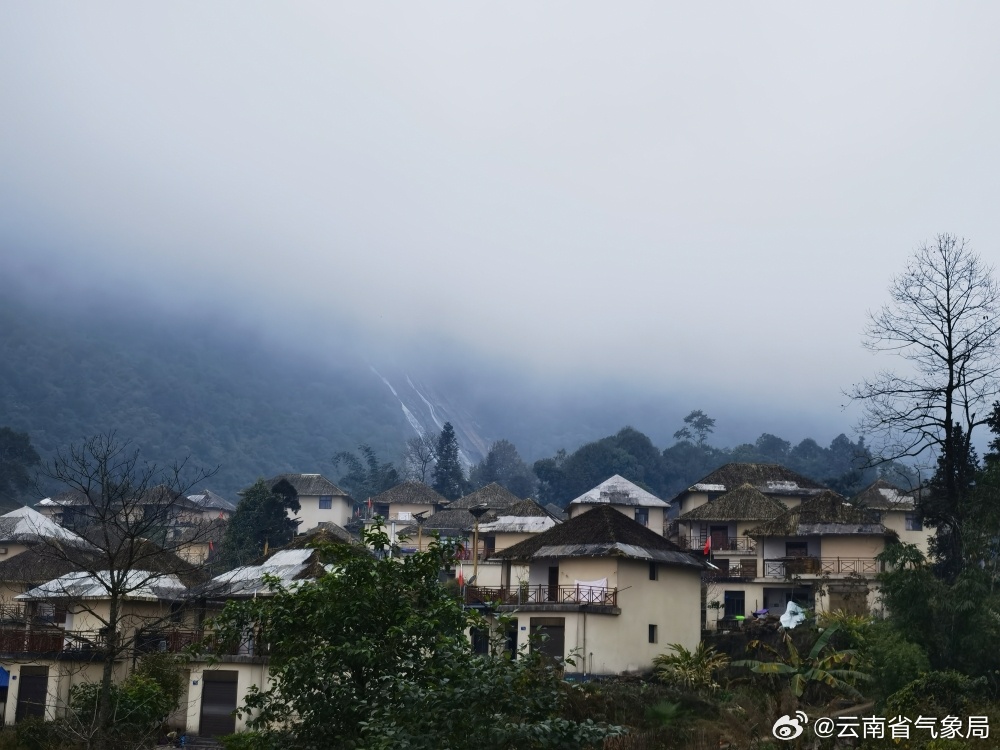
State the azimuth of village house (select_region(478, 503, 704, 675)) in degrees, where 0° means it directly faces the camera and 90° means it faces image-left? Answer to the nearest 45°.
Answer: approximately 45°

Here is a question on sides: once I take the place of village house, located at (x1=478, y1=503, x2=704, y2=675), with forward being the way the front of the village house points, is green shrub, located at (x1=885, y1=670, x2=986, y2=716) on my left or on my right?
on my left

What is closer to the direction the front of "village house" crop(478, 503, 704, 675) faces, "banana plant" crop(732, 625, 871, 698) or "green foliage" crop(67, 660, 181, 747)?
the green foliage

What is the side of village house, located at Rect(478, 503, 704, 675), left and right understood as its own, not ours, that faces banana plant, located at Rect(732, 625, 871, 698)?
left

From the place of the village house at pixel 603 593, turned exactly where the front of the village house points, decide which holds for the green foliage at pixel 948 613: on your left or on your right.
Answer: on your left
